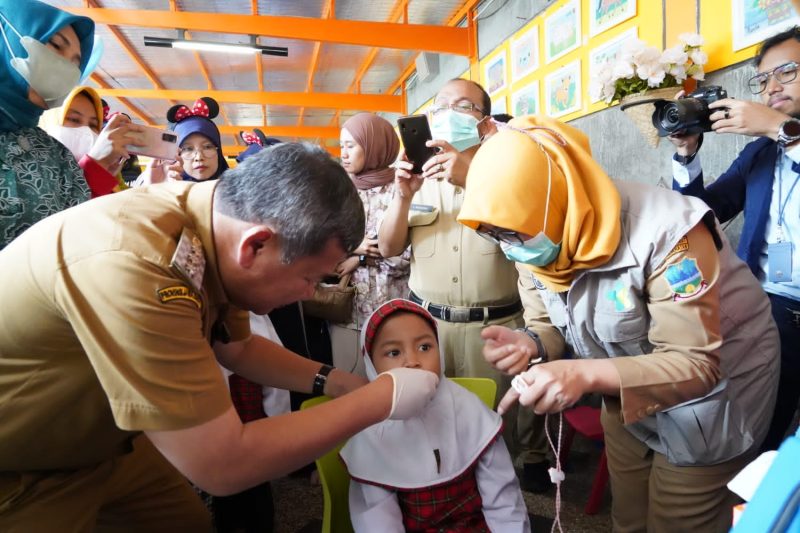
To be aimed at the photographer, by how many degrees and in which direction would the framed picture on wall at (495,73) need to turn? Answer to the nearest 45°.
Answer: approximately 45° to its left

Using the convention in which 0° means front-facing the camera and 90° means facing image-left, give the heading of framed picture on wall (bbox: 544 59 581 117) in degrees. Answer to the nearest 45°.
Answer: approximately 45°

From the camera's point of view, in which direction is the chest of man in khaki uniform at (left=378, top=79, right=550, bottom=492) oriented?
toward the camera

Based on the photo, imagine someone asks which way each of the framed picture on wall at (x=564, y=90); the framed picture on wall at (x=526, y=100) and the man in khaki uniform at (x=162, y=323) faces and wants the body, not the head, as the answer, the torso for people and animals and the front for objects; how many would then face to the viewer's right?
1

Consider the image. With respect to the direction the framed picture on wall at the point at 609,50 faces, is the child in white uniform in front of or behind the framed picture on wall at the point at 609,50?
in front

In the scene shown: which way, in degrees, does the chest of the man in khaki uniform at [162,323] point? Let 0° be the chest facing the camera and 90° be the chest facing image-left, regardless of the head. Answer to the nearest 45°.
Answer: approximately 270°

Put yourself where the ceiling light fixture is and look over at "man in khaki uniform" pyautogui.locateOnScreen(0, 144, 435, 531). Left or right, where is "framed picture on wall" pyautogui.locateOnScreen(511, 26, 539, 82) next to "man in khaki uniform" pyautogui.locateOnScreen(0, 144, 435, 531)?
left

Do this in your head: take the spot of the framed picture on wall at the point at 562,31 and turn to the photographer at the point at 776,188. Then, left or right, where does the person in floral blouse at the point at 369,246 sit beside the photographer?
right

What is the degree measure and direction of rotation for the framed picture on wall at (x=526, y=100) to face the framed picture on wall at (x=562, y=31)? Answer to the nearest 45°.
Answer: approximately 90° to its left

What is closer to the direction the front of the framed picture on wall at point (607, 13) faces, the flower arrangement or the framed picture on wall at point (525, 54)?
the flower arrangement

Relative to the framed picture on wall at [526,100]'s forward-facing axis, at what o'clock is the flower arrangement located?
The flower arrangement is roughly at 10 o'clock from the framed picture on wall.

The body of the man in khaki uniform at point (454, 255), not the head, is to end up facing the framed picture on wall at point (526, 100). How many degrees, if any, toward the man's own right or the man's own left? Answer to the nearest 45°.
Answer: approximately 180°

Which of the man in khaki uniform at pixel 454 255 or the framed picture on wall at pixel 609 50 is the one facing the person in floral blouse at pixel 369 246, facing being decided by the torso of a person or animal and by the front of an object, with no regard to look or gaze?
the framed picture on wall

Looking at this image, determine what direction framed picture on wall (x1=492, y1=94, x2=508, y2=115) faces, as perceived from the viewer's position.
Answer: facing the viewer and to the left of the viewer

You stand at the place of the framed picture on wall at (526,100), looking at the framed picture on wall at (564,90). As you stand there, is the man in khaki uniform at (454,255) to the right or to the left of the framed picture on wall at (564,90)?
right

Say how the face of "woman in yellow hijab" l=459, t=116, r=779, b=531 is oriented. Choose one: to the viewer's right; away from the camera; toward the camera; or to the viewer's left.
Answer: to the viewer's left
